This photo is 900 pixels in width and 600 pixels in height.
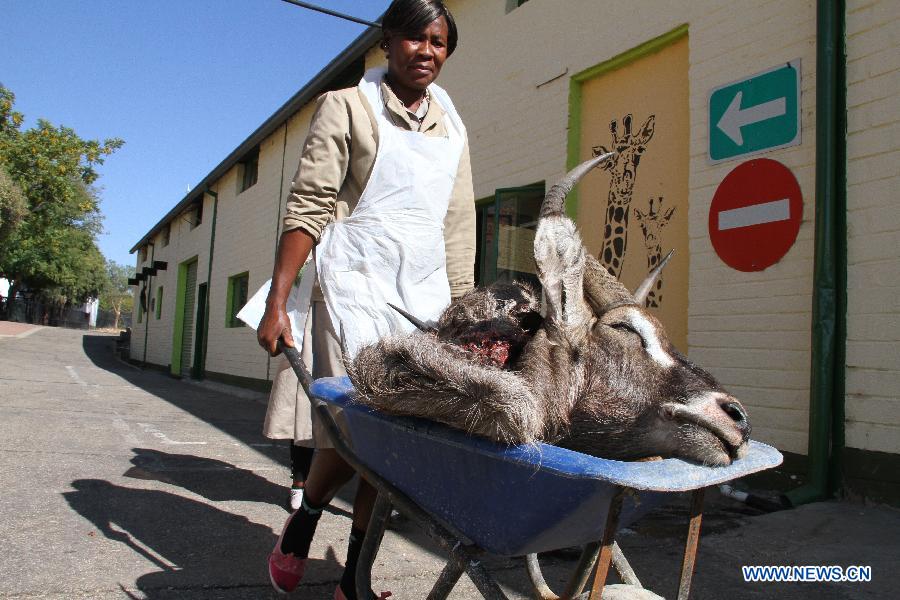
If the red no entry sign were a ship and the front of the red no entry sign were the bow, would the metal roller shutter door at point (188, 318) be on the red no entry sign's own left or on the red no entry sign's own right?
on the red no entry sign's own right

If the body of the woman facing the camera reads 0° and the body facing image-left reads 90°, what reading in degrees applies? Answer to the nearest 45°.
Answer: approximately 315°

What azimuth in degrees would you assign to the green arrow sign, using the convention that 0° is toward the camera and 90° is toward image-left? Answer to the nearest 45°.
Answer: approximately 45°

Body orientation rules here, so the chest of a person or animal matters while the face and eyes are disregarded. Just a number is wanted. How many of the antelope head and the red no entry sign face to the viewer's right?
1

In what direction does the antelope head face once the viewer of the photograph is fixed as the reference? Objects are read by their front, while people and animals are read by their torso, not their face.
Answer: facing to the right of the viewer

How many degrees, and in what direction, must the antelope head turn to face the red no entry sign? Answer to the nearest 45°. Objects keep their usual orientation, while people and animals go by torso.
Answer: approximately 90° to its left

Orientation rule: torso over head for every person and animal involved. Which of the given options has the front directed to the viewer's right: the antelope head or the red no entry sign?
the antelope head

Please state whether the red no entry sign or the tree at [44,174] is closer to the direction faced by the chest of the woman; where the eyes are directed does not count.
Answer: the red no entry sign
